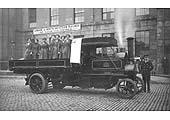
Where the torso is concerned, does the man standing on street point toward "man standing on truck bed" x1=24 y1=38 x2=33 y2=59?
no

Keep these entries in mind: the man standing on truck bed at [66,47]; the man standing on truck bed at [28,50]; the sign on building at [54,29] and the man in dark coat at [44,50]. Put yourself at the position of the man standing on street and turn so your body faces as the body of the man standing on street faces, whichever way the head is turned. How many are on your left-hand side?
0

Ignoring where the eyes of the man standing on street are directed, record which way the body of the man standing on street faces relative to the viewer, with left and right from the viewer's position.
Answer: facing the viewer

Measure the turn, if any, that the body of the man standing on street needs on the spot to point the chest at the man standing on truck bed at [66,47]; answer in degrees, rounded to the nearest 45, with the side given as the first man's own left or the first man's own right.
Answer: approximately 90° to the first man's own right

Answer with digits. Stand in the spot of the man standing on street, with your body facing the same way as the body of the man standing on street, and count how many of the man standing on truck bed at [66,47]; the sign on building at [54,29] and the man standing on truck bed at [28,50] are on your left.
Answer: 0

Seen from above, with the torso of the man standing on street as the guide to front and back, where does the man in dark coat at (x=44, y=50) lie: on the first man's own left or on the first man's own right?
on the first man's own right

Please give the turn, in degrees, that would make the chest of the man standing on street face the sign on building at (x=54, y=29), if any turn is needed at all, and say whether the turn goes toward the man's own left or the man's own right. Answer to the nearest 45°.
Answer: approximately 90° to the man's own right
